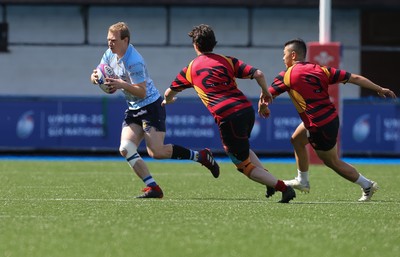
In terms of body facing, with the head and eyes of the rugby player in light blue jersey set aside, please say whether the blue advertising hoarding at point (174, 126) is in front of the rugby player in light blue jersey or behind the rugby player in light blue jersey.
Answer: behind

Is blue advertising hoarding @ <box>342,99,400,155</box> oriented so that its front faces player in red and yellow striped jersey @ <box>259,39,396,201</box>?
yes

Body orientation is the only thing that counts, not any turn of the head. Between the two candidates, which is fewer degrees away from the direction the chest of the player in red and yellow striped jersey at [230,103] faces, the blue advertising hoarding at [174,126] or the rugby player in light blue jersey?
the rugby player in light blue jersey

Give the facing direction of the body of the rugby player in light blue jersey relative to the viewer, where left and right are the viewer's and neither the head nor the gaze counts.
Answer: facing the viewer and to the left of the viewer

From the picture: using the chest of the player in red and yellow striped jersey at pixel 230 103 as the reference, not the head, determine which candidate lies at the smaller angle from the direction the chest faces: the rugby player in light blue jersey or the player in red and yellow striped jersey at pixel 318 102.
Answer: the rugby player in light blue jersey

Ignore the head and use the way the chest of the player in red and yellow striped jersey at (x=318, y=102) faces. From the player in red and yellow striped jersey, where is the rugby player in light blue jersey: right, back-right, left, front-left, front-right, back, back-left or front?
front-left

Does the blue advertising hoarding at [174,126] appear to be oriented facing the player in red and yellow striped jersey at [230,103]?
yes

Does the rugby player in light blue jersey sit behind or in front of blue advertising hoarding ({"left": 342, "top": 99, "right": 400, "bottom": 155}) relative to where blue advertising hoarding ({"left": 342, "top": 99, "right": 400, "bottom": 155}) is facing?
in front

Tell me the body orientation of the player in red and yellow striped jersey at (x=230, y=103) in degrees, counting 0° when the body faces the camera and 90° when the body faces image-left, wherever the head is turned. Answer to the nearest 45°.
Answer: approximately 135°

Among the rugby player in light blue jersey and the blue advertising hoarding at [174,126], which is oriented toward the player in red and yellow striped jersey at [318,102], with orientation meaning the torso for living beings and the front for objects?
the blue advertising hoarding

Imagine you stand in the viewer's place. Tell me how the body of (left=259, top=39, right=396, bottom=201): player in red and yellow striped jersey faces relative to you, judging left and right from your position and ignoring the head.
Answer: facing away from the viewer and to the left of the viewer

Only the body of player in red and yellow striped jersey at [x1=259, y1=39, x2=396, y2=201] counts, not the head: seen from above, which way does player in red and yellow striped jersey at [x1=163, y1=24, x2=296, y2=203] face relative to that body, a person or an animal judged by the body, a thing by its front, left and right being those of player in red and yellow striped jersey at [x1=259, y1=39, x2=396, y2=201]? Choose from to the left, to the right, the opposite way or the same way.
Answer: the same way

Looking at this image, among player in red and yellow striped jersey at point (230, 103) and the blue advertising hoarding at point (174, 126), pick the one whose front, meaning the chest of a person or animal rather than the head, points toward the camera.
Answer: the blue advertising hoarding

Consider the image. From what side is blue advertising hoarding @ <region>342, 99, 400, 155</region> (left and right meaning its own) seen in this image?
front

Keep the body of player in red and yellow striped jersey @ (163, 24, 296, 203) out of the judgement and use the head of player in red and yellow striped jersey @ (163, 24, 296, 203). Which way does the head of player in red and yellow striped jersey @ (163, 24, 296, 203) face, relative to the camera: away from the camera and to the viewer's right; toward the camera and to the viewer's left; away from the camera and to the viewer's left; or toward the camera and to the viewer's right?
away from the camera and to the viewer's left

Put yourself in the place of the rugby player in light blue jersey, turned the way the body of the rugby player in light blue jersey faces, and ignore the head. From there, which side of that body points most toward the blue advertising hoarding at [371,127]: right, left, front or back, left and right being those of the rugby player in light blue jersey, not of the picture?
back

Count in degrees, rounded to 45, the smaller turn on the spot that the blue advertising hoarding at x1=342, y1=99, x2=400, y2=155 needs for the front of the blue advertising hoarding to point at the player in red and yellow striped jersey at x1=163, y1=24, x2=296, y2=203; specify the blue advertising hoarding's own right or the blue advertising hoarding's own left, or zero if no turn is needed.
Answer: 0° — it already faces them

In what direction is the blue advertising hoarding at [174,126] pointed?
toward the camera

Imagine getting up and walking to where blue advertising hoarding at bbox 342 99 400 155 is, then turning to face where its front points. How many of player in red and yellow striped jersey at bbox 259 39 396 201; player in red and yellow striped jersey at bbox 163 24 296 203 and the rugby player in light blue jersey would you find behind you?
0
